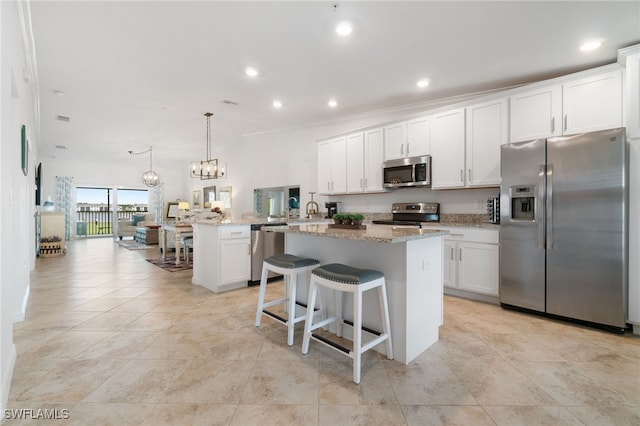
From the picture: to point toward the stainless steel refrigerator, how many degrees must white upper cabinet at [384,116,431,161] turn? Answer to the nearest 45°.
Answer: approximately 90° to its left

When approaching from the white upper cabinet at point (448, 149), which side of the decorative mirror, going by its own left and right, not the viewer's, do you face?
left

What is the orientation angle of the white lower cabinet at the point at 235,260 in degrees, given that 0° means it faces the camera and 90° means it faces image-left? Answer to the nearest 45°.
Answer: approximately 315°

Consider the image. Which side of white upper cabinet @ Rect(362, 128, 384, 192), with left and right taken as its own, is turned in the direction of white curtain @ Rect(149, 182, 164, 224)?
right

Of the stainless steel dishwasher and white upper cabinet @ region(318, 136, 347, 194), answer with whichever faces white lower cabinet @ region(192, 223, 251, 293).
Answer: the white upper cabinet

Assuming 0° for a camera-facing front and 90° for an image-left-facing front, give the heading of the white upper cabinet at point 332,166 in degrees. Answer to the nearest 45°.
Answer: approximately 45°
